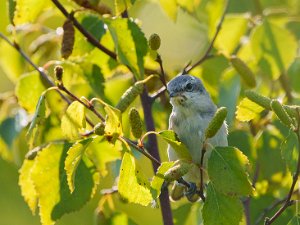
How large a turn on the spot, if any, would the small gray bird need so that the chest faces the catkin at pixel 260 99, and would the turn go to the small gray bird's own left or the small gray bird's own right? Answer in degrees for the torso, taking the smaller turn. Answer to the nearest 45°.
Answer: approximately 45° to the small gray bird's own left

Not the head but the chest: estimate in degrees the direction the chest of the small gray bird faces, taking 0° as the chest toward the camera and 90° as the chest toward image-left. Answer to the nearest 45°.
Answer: approximately 45°

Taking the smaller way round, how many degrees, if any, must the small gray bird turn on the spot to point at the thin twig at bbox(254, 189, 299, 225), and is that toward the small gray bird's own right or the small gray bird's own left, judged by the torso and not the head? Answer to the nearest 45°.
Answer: approximately 45° to the small gray bird's own left

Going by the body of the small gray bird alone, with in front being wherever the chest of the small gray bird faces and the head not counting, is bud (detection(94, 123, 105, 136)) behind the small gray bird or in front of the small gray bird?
in front

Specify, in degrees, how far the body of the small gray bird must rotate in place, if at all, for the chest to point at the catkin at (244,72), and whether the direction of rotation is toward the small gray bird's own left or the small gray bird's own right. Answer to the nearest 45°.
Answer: approximately 90° to the small gray bird's own left

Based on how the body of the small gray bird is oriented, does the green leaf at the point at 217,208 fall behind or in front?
in front

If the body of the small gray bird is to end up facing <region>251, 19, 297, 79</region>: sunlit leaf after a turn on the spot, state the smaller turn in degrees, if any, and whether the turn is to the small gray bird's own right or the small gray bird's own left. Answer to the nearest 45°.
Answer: approximately 135° to the small gray bird's own left

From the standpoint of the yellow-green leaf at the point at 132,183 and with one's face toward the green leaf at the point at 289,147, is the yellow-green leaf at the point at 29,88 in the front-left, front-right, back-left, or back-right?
back-left
